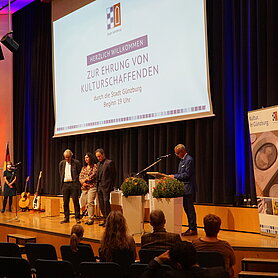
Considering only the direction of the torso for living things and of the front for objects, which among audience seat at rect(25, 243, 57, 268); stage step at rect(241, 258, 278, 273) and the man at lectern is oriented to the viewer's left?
the man at lectern

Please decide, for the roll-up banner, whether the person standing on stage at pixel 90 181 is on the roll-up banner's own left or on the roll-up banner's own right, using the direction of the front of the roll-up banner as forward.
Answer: on the roll-up banner's own right

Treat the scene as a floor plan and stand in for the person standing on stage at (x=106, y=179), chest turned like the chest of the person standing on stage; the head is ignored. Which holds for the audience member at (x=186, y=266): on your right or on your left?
on your left

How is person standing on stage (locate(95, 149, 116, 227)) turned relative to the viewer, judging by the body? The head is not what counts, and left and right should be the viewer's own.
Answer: facing the viewer and to the left of the viewer

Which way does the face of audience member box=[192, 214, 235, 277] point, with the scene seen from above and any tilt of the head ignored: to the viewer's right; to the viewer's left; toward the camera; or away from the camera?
away from the camera

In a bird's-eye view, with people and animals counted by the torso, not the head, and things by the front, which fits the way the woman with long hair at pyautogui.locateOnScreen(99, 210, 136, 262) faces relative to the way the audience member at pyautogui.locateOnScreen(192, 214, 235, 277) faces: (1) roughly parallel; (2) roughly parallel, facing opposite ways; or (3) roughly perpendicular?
roughly parallel

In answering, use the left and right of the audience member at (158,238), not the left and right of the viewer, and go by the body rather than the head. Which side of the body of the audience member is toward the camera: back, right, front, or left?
back

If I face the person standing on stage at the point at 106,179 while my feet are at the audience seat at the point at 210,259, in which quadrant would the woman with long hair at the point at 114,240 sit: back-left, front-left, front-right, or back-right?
front-left

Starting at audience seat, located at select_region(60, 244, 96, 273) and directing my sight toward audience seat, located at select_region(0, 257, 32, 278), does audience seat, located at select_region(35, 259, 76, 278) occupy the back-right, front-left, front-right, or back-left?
front-left

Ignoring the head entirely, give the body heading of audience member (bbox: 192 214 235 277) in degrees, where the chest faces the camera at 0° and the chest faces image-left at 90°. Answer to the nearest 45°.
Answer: approximately 180°

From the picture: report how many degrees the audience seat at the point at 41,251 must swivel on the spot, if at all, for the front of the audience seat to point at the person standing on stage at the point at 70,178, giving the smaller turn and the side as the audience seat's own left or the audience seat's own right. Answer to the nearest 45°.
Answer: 0° — it already faces them

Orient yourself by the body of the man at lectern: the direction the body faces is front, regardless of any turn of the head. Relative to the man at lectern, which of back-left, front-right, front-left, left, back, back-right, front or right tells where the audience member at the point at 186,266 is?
left

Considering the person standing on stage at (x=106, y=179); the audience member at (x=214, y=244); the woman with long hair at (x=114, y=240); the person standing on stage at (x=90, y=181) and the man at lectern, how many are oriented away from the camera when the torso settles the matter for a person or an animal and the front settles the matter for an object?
2
